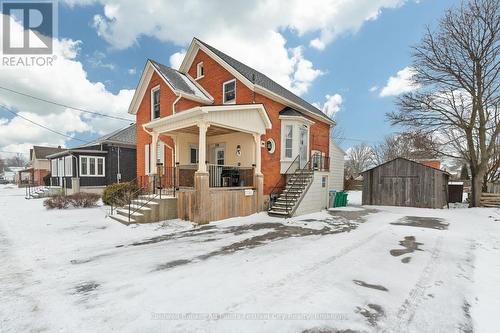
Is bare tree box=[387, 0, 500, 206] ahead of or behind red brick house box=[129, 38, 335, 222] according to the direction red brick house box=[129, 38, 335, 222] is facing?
behind

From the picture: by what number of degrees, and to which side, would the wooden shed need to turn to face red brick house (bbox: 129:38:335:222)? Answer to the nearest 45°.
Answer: approximately 45° to its right

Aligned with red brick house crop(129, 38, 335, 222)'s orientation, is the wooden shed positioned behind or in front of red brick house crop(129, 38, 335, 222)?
behind

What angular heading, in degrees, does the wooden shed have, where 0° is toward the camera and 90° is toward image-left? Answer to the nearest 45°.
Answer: approximately 0°

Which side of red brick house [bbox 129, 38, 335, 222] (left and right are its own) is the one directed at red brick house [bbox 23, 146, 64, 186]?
right
